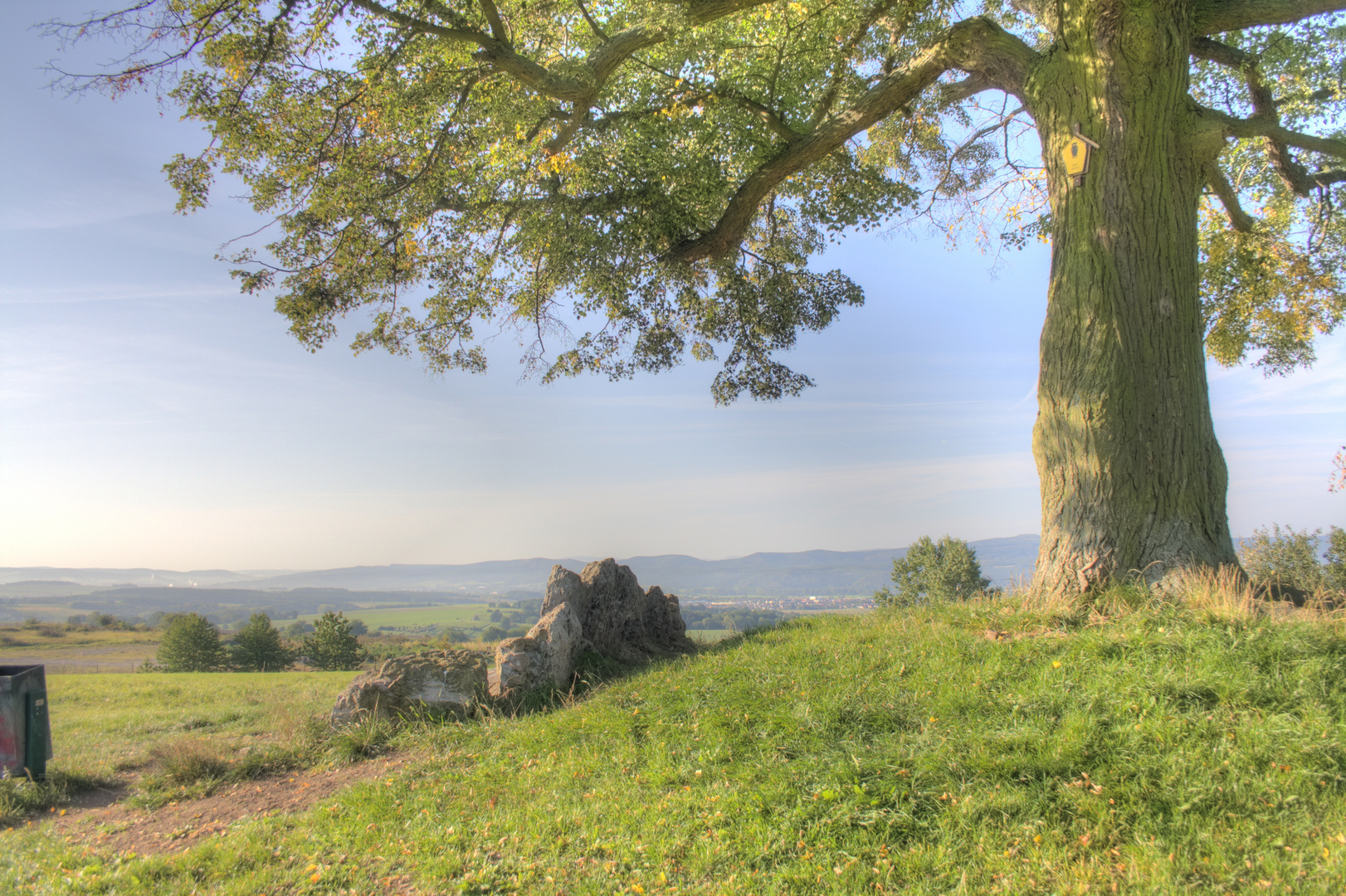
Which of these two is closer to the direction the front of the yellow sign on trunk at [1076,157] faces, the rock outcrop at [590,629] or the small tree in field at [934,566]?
the rock outcrop

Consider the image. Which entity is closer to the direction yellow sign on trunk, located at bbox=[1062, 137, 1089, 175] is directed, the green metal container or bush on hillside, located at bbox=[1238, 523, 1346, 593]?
the green metal container

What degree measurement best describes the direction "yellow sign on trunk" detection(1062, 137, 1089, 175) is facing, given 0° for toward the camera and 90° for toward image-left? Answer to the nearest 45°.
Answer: approximately 45°

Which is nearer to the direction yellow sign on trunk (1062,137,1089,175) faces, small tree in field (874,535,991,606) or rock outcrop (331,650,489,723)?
the rock outcrop

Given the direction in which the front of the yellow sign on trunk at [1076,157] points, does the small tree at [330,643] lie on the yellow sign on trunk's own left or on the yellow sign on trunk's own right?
on the yellow sign on trunk's own right

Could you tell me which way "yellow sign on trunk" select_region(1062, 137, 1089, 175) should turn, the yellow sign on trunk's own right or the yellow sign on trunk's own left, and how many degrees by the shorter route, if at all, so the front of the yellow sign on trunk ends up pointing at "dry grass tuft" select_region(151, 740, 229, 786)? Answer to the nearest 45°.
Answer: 0° — it already faces it

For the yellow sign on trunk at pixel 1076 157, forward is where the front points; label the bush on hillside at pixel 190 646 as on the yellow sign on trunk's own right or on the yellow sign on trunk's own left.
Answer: on the yellow sign on trunk's own right

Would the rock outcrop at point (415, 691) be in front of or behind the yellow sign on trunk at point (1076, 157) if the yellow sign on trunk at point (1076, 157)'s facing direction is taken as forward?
in front

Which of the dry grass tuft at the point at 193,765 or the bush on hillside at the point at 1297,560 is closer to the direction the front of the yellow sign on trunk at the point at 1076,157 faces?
the dry grass tuft
